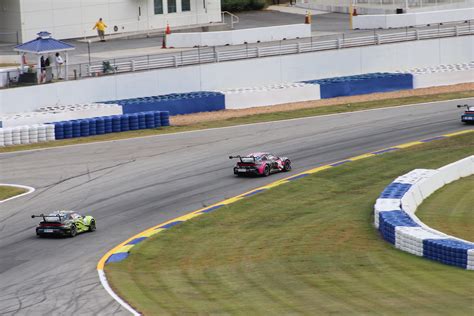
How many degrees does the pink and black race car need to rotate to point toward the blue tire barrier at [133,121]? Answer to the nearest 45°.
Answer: approximately 90° to its left

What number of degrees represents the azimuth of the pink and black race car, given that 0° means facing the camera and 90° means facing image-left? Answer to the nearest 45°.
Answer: approximately 225°

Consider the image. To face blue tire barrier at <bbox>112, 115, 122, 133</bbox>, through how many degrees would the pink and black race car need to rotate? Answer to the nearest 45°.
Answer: approximately 90° to its left

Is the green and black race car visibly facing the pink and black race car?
yes

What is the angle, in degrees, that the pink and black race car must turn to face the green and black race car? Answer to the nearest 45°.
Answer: approximately 180°

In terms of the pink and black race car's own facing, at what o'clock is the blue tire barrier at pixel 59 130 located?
The blue tire barrier is roughly at 9 o'clock from the pink and black race car.

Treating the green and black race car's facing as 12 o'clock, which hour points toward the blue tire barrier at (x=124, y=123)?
The blue tire barrier is roughly at 11 o'clock from the green and black race car.

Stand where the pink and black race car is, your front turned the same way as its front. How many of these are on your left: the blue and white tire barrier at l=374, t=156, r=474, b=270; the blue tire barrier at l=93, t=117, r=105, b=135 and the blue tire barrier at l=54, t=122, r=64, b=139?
2

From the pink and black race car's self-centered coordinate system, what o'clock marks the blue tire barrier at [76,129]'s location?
The blue tire barrier is roughly at 9 o'clock from the pink and black race car.

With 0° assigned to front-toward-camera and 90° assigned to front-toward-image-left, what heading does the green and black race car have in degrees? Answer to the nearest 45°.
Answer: approximately 225°
